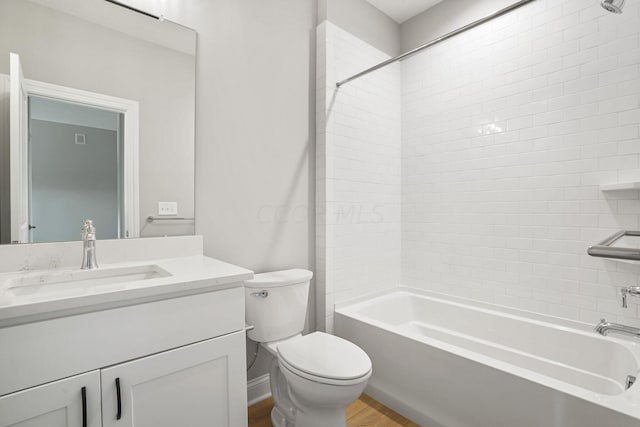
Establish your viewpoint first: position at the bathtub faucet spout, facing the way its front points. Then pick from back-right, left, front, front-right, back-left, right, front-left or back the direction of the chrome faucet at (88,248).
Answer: front-left

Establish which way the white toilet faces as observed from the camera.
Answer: facing the viewer and to the right of the viewer

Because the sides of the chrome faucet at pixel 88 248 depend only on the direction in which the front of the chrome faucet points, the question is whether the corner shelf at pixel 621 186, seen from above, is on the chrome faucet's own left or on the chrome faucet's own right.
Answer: on the chrome faucet's own left

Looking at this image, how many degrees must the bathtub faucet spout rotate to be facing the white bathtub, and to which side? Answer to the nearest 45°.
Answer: approximately 45° to its left

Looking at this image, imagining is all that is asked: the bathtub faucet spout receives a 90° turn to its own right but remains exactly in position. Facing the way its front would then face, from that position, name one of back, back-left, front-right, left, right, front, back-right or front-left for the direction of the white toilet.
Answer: back-left

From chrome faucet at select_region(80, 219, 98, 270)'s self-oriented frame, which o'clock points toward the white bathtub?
The white bathtub is roughly at 10 o'clock from the chrome faucet.

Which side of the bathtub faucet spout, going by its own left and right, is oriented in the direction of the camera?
left

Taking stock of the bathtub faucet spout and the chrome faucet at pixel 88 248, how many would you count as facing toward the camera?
1

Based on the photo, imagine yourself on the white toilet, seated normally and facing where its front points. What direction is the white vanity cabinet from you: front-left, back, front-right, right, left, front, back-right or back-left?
right

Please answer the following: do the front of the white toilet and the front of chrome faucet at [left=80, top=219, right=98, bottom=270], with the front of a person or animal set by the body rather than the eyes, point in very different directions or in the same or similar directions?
same or similar directions

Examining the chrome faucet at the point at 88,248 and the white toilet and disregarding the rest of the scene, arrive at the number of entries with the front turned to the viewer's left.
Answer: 0

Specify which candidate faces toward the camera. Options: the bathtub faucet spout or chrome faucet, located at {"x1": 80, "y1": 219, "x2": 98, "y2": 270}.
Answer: the chrome faucet

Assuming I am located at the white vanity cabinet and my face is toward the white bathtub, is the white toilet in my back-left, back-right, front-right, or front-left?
front-left

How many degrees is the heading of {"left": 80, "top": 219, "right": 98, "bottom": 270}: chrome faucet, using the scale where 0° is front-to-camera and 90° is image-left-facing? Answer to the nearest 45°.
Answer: approximately 0°
